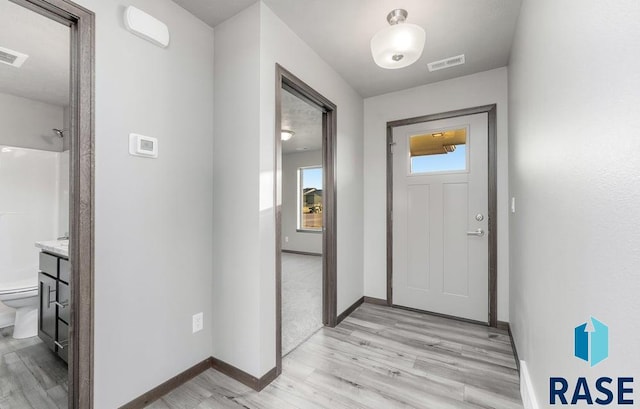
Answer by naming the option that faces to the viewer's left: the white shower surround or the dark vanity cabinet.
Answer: the dark vanity cabinet

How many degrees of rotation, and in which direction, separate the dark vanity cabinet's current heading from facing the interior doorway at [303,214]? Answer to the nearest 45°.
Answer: approximately 180°

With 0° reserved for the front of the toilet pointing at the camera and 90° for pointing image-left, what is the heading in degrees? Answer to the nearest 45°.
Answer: approximately 45°

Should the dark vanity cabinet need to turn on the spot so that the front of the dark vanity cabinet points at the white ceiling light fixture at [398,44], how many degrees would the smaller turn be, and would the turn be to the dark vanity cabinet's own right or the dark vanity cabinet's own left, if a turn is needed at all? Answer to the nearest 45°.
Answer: approximately 135° to the dark vanity cabinet's own left

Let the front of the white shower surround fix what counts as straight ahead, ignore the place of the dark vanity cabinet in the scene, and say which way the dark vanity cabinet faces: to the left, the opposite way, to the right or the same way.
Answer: to the right

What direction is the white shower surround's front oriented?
toward the camera

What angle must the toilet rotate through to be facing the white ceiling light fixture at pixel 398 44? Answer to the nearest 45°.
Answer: approximately 90° to its left

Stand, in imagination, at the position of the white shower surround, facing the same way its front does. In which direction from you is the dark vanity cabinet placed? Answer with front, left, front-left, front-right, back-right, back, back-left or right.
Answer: front

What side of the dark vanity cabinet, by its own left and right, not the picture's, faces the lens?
left
